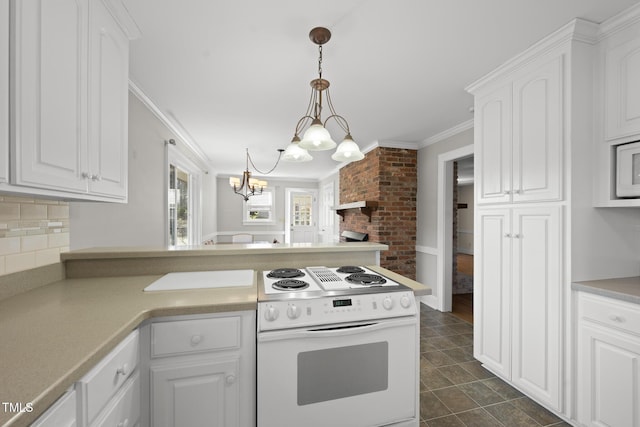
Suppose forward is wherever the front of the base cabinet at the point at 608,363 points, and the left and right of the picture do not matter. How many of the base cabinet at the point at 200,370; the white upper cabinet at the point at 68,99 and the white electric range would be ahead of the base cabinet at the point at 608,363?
3

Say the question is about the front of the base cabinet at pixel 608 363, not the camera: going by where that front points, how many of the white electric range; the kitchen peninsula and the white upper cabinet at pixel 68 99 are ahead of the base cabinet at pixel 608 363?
3

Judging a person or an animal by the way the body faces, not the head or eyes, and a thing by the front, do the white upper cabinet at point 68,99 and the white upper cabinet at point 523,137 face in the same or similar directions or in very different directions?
very different directions

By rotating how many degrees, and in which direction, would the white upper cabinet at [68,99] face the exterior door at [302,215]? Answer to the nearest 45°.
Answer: approximately 90° to its left

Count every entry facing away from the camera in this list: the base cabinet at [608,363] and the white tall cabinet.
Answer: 0

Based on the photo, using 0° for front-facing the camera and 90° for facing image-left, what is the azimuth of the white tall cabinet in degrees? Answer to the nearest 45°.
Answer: approximately 45°

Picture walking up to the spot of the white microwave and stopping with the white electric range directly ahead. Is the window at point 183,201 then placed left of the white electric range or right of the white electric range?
right

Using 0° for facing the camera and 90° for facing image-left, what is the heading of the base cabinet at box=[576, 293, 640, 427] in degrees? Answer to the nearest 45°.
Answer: approximately 45°

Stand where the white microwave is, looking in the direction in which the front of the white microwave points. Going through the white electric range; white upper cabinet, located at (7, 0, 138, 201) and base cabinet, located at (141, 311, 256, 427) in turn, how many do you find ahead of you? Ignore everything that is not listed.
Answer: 3

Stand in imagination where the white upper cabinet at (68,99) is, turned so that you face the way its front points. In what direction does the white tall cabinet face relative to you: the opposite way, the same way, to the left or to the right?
the opposite way

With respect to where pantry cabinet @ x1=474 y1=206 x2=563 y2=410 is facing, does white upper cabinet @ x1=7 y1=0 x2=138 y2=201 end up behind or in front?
in front
